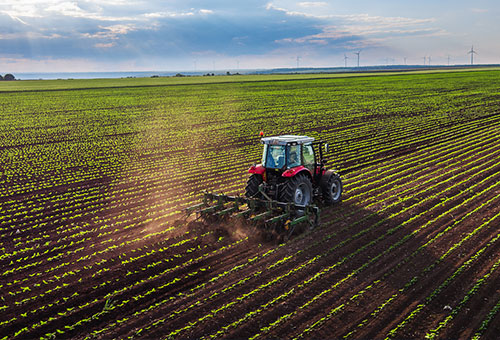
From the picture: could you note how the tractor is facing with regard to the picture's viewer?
facing away from the viewer and to the right of the viewer
